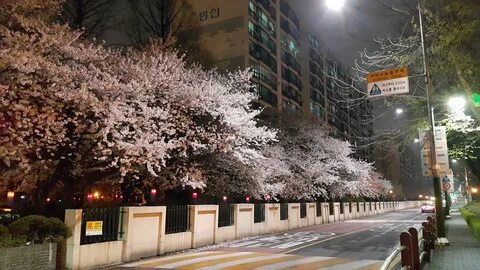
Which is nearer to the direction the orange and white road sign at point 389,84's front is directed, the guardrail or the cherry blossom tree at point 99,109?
the guardrail

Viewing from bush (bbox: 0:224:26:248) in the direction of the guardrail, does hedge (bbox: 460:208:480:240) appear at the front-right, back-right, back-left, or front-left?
front-left

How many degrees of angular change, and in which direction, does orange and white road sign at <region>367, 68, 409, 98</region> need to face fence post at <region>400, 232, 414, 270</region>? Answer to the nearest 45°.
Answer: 0° — it already faces it

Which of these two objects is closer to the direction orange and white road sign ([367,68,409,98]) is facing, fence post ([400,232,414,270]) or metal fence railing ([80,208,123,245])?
the fence post

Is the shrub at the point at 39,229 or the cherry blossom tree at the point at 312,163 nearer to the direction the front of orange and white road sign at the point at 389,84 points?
the shrub

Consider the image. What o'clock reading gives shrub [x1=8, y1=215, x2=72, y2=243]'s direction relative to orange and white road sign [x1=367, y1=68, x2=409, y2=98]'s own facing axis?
The shrub is roughly at 2 o'clock from the orange and white road sign.

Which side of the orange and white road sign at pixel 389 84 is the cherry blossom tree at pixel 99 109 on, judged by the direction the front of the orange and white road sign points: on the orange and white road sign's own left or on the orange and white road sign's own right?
on the orange and white road sign's own right

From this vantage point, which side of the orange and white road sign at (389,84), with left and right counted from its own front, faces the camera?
front

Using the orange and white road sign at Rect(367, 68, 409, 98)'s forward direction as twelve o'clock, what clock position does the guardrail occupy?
The guardrail is roughly at 12 o'clock from the orange and white road sign.

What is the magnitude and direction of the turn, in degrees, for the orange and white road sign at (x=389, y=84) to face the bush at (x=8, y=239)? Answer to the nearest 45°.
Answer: approximately 45° to its right

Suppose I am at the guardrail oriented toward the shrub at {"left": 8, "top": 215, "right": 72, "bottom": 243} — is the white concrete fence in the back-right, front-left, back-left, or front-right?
front-right
